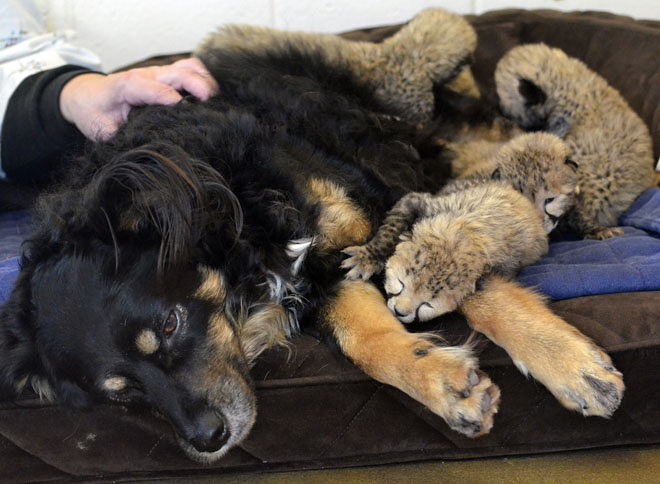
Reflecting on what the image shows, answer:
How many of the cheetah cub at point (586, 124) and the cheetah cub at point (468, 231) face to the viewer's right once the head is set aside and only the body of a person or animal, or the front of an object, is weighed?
0

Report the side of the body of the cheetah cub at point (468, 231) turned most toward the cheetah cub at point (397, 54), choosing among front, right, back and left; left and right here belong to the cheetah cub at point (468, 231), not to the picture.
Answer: right

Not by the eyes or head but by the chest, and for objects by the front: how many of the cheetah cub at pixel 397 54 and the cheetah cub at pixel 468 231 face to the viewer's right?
1

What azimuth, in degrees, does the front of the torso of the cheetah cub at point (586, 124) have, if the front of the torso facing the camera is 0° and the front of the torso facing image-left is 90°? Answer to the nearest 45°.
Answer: approximately 90°

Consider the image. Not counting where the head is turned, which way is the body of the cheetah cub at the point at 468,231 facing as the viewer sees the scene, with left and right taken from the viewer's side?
facing the viewer and to the left of the viewer

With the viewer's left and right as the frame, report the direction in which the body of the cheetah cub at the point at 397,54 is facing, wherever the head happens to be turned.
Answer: facing to the right of the viewer

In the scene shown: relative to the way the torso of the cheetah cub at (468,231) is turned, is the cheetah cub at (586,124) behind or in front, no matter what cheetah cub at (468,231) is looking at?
behind
